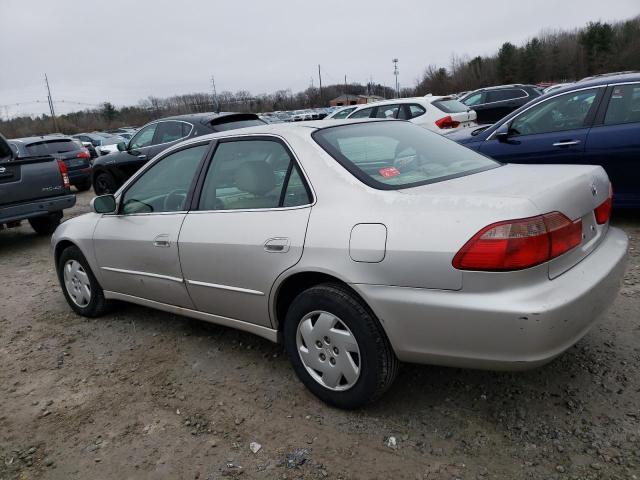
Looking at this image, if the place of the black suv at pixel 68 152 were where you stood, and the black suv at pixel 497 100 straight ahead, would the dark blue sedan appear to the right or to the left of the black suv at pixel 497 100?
right

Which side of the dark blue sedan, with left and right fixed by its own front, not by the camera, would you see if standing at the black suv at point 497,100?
right

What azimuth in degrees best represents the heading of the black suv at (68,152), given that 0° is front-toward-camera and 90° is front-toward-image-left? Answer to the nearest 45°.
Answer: approximately 135°

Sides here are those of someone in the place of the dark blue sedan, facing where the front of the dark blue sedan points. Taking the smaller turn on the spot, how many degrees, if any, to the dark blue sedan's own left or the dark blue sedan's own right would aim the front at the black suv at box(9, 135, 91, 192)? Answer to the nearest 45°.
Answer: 0° — it already faces it

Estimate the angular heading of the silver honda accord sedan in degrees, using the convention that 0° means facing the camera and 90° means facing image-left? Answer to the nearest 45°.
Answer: approximately 135°

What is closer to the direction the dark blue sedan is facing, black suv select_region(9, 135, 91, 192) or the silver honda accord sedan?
the black suv

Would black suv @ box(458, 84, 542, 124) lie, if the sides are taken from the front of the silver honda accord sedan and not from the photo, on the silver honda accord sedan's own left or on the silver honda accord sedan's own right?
on the silver honda accord sedan's own right

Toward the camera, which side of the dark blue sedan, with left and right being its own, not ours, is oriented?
left

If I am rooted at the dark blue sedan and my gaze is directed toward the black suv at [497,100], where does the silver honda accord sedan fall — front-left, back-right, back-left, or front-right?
back-left
